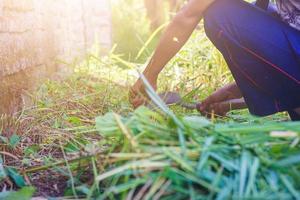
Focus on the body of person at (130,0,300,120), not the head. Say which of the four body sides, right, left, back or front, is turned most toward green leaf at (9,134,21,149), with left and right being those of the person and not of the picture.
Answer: front

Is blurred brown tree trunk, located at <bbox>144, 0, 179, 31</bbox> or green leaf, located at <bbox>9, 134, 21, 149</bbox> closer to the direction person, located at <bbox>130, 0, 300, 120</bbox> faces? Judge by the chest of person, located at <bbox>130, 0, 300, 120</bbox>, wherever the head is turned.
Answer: the green leaf

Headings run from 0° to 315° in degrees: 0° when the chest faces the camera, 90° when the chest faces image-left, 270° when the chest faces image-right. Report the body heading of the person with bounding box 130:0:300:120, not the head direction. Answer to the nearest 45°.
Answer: approximately 90°

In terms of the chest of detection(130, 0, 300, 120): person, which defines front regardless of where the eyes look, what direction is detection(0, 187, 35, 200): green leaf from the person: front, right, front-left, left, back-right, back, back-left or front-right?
front-left

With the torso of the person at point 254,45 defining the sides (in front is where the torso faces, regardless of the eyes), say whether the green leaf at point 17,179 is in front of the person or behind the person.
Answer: in front

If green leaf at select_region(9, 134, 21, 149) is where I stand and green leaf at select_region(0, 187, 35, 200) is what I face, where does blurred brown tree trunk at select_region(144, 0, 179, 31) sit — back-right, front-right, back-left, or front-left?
back-left

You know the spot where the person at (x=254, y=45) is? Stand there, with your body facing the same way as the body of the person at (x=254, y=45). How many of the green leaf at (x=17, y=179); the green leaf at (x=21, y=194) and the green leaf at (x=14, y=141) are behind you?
0

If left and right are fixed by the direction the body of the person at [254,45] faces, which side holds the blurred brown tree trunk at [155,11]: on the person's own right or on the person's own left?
on the person's own right
